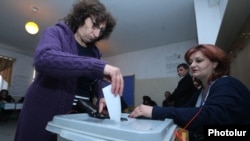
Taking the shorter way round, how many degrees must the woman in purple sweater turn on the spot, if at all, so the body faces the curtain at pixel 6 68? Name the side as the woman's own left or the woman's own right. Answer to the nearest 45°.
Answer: approximately 135° to the woman's own left

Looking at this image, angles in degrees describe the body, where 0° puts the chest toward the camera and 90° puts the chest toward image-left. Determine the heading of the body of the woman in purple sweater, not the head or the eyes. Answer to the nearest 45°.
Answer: approximately 315°

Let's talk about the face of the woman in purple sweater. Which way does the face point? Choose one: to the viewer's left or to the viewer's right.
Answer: to the viewer's right
